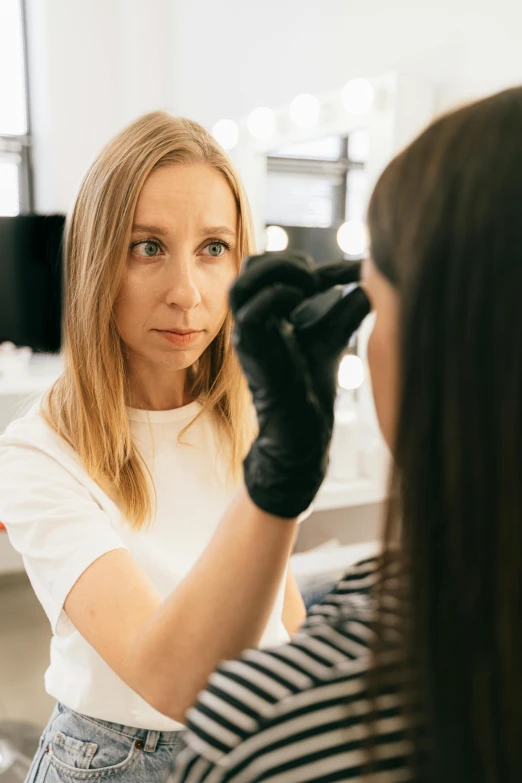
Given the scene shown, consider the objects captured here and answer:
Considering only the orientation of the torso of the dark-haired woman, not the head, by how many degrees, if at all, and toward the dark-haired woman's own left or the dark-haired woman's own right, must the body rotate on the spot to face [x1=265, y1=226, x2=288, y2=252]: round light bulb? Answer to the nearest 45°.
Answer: approximately 45° to the dark-haired woman's own right

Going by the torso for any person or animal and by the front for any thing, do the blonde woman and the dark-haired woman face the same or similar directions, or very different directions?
very different directions

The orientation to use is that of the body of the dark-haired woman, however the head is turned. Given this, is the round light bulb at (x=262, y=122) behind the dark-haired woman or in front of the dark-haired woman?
in front

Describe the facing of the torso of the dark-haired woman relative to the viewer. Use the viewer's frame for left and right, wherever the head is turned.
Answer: facing away from the viewer and to the left of the viewer

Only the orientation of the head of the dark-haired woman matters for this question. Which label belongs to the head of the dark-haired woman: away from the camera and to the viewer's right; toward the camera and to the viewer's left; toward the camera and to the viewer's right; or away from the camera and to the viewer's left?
away from the camera and to the viewer's left

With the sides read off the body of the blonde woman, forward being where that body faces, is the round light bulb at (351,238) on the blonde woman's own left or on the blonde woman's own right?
on the blonde woman's own left

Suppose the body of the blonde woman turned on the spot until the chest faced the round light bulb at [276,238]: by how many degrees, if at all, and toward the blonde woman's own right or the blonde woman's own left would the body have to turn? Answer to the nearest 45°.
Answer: approximately 135° to the blonde woman's own left

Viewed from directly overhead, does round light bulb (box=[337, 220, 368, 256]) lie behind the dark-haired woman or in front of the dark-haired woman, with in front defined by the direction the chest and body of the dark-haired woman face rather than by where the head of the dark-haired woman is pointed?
in front

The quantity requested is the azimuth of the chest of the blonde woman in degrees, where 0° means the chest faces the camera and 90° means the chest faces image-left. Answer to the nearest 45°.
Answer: approximately 315°
